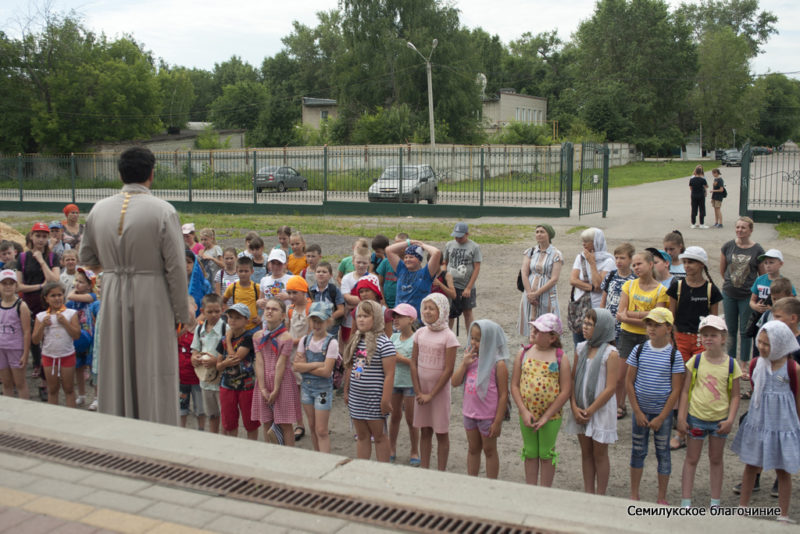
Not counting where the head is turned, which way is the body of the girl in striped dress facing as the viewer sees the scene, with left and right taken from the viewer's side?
facing the viewer and to the left of the viewer

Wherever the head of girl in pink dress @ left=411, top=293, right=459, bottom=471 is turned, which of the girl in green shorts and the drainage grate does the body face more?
the drainage grate

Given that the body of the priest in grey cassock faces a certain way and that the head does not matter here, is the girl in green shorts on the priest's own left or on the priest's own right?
on the priest's own right

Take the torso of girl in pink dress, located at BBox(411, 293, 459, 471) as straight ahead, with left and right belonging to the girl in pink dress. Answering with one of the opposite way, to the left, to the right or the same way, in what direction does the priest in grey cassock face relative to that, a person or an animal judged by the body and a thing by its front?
the opposite way

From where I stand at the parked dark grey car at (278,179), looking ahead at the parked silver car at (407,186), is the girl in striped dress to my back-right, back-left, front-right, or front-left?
front-right

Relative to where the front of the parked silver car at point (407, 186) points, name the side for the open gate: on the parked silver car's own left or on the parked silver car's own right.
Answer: on the parked silver car's own left

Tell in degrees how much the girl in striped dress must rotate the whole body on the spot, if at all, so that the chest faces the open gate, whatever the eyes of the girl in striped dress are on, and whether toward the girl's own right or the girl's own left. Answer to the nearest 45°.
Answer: approximately 135° to the girl's own right

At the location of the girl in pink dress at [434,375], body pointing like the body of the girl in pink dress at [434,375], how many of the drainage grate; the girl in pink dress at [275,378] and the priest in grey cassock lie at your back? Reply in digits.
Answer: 0

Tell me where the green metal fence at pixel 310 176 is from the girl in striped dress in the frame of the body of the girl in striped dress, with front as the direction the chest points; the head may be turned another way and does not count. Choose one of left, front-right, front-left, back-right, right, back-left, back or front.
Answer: back-right

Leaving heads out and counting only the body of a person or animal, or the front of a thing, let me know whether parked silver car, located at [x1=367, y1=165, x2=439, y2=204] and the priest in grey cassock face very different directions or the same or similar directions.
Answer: very different directions

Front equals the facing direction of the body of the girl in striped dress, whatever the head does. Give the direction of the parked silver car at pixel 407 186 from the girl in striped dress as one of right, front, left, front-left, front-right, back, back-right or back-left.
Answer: back-right
